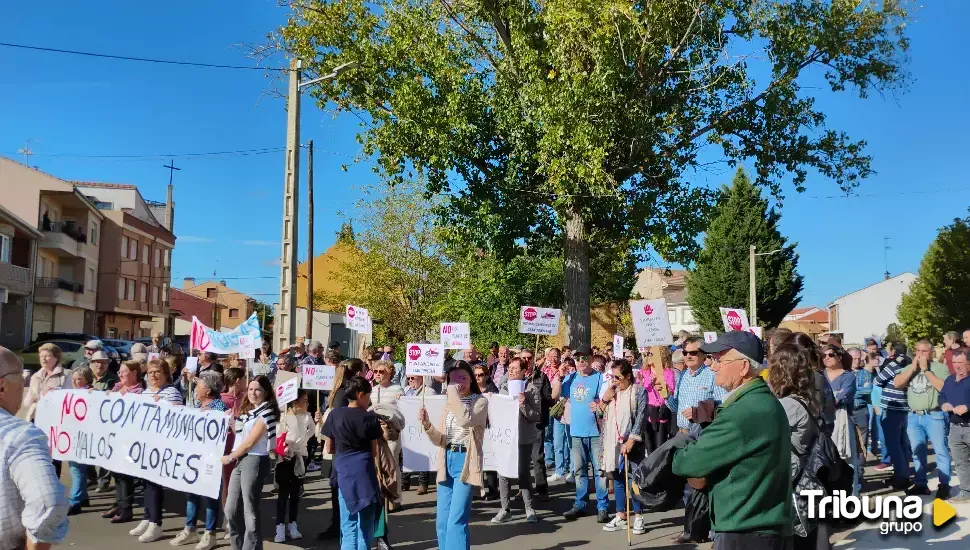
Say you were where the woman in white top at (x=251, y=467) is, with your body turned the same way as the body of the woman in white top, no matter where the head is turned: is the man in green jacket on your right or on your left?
on your left

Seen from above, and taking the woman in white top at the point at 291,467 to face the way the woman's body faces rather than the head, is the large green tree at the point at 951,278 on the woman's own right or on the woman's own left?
on the woman's own left

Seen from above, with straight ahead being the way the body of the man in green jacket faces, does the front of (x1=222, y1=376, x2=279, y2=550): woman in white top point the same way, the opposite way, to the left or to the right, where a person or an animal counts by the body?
to the left

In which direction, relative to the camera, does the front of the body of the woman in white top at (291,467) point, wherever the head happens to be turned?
toward the camera

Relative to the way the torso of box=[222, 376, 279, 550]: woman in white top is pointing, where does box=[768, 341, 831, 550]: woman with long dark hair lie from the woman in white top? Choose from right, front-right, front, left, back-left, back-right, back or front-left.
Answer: left

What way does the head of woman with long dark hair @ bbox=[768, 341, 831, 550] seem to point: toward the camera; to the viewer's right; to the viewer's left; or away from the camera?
away from the camera

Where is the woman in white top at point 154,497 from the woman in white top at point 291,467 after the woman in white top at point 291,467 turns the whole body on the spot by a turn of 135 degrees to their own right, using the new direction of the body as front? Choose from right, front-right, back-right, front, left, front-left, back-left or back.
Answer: front-left

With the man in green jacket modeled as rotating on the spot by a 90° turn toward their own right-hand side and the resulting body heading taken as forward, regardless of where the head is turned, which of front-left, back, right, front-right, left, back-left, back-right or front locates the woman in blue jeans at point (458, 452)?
front-left

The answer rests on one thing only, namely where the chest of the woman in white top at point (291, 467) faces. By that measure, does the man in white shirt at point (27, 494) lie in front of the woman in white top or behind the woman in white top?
in front

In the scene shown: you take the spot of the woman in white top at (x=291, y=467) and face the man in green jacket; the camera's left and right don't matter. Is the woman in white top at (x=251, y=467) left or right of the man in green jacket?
right

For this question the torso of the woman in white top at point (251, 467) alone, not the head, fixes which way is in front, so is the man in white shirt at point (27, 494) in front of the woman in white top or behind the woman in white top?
in front

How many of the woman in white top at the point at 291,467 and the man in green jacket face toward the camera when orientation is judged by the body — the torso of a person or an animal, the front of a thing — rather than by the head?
1

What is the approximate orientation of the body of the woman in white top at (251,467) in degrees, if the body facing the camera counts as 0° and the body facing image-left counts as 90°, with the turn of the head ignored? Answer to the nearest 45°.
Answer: approximately 45°

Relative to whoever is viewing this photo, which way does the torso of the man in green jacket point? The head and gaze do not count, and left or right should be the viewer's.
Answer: facing to the left of the viewer

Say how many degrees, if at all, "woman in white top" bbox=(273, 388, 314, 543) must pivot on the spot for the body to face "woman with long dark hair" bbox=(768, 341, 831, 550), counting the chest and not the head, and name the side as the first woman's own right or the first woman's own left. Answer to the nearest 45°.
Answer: approximately 45° to the first woman's own left

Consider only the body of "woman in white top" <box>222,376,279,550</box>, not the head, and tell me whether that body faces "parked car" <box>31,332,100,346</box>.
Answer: no
